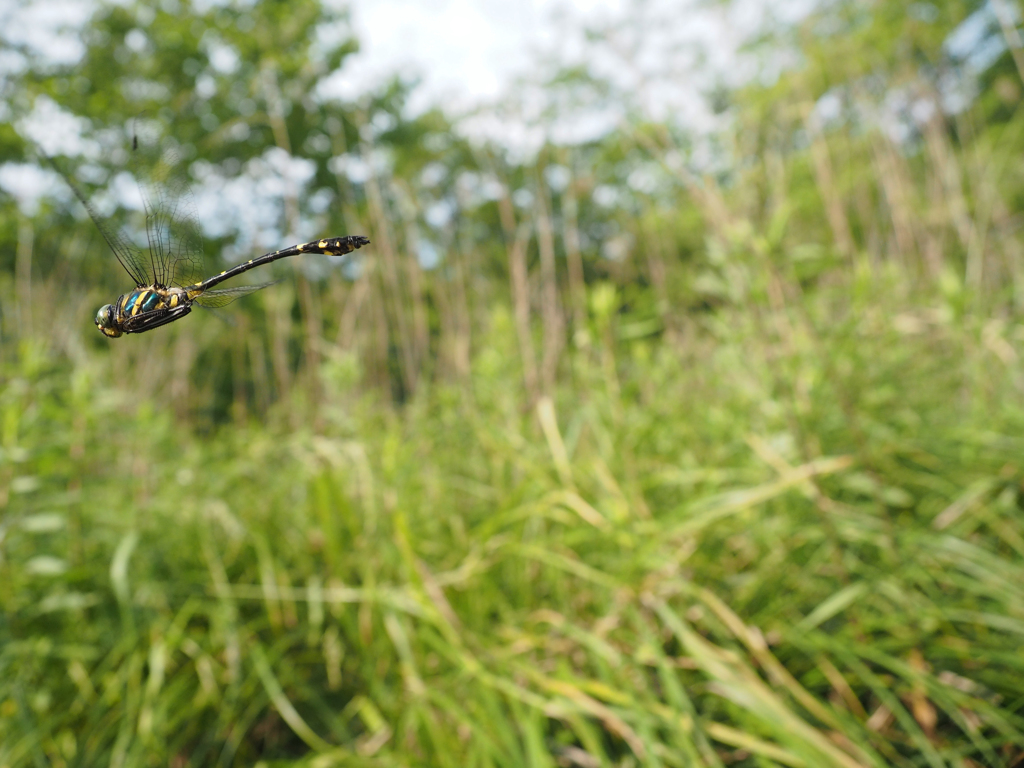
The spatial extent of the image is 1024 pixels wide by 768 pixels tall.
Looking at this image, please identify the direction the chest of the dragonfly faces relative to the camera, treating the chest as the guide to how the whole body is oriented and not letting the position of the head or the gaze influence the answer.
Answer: to the viewer's left
